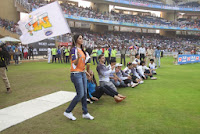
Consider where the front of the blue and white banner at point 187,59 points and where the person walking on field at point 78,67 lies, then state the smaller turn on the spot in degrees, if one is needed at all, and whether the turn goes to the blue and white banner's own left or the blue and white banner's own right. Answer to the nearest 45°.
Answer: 0° — it already faces them

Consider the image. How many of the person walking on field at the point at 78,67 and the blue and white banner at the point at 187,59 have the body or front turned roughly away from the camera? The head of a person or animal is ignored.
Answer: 0

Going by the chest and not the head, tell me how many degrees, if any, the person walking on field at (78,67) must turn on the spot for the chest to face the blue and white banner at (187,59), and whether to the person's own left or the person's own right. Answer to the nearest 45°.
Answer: approximately 90° to the person's own left

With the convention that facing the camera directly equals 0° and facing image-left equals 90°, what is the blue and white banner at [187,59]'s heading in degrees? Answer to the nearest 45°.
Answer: approximately 0°

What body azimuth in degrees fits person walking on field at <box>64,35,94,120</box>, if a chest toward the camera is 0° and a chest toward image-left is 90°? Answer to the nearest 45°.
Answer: approximately 315°
